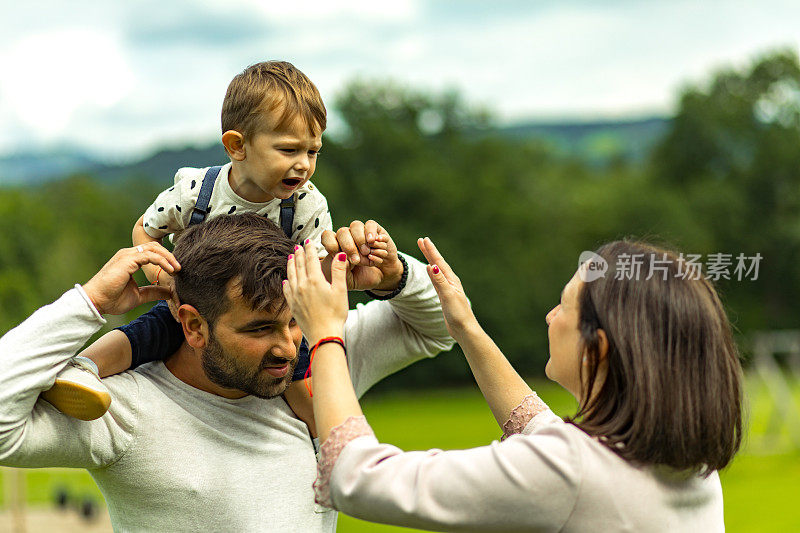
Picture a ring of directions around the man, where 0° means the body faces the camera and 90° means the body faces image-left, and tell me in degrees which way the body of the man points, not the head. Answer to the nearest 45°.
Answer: approximately 315°

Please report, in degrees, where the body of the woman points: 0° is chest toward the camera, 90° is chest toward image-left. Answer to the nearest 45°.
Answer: approximately 135°

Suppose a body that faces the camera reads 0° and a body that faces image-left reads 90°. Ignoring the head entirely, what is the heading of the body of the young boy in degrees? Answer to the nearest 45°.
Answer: approximately 315°

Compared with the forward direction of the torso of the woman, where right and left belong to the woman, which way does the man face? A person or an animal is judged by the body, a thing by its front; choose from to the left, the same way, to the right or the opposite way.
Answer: the opposite way
